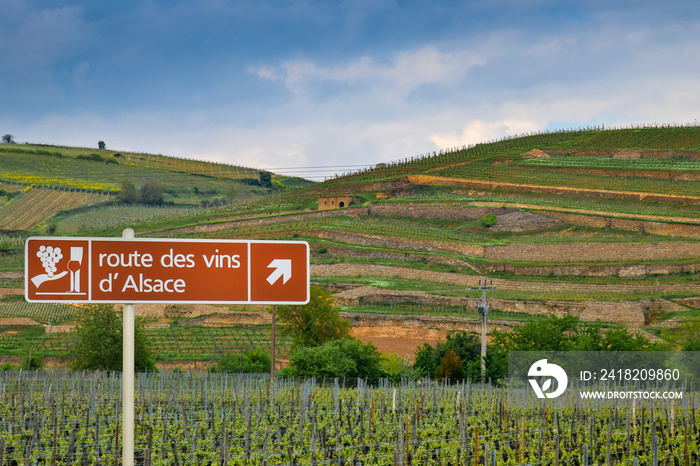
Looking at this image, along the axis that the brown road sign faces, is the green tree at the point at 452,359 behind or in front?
behind

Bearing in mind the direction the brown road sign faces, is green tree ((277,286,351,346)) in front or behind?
behind

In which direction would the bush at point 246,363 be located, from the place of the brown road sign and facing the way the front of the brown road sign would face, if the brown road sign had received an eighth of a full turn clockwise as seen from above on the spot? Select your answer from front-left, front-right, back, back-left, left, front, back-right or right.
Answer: back-right

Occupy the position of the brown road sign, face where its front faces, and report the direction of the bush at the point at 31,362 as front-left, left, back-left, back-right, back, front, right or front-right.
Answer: back

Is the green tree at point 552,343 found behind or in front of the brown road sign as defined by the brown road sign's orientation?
behind

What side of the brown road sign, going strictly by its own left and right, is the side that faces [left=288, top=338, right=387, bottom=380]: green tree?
back

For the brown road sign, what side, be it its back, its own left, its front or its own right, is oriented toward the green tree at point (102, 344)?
back

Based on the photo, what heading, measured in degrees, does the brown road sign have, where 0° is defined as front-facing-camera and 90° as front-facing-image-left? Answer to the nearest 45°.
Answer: approximately 0°
